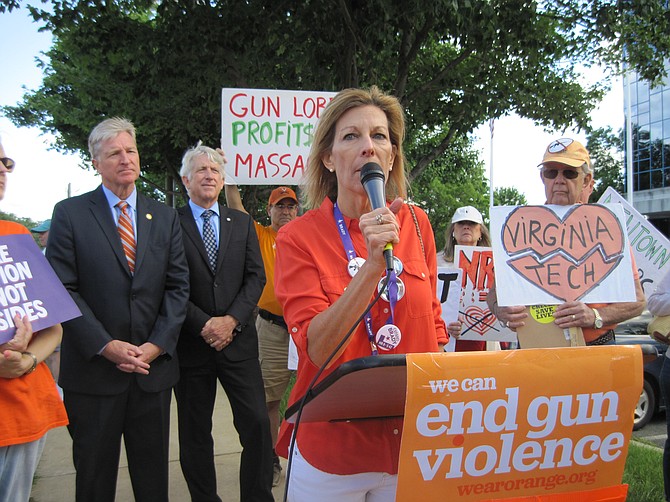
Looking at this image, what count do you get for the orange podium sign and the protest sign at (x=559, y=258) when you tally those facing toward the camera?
2

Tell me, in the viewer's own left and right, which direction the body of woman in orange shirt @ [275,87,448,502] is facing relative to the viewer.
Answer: facing the viewer and to the right of the viewer

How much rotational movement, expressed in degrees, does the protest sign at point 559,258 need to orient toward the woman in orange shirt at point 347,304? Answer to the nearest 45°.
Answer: approximately 45° to its right

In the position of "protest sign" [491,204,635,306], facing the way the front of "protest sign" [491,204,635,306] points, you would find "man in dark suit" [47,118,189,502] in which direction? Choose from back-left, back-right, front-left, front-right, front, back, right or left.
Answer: right

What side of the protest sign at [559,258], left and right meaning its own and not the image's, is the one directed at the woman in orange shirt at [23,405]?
right

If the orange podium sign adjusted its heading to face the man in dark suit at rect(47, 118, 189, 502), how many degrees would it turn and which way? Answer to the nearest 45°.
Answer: approximately 135° to its right

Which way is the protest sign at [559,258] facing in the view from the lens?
facing the viewer

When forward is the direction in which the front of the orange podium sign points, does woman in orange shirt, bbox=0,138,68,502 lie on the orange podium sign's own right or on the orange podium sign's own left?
on the orange podium sign's own right

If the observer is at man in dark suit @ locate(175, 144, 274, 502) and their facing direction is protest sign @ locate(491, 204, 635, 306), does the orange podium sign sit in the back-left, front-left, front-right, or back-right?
front-right

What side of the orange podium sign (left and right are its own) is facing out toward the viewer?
front

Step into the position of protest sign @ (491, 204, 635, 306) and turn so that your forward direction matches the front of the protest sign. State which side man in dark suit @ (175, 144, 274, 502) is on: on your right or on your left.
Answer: on your right

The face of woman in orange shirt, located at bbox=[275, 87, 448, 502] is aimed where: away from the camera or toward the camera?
toward the camera
